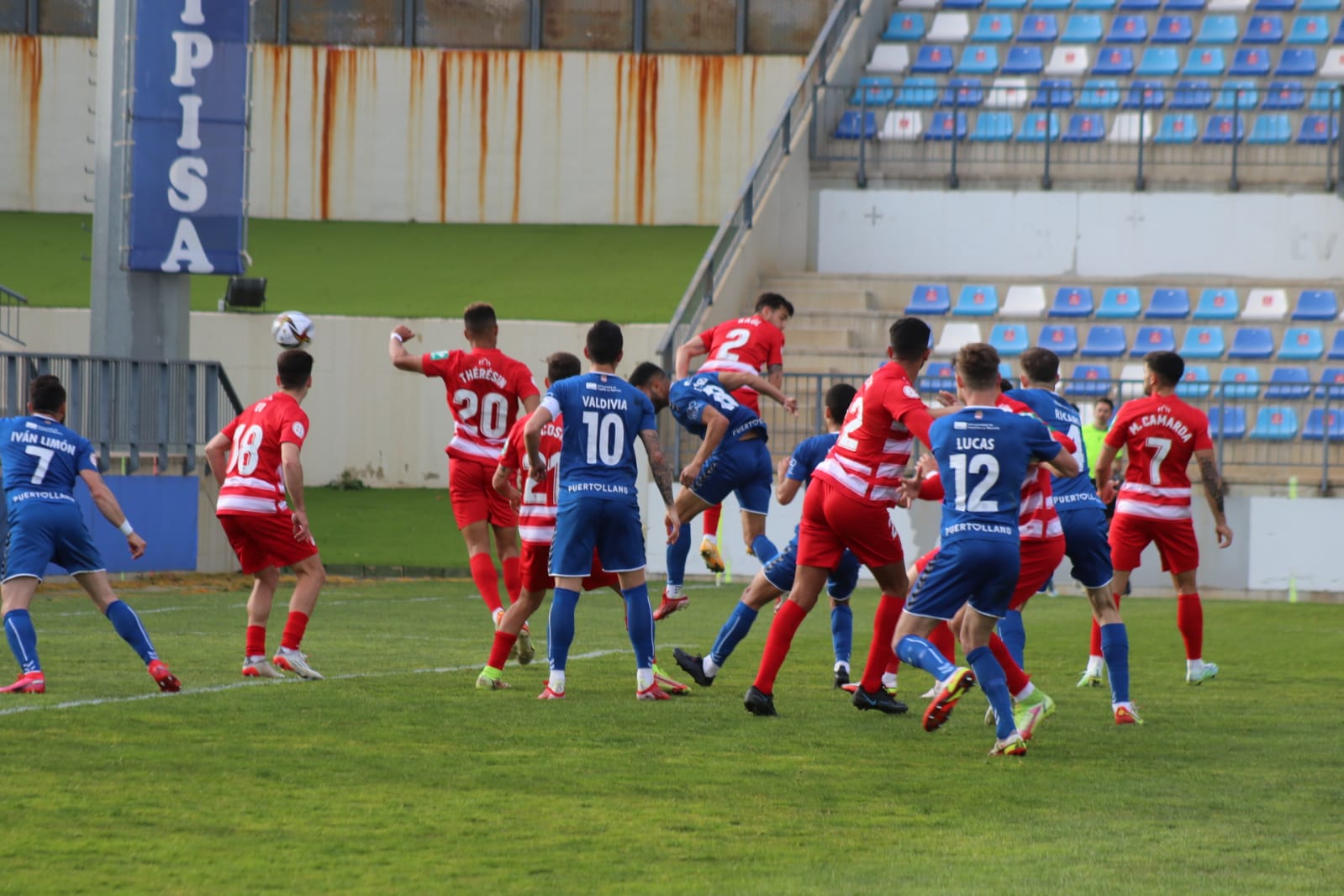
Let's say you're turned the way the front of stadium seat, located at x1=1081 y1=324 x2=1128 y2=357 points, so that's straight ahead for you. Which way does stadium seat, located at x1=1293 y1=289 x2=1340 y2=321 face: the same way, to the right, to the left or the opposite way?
the same way

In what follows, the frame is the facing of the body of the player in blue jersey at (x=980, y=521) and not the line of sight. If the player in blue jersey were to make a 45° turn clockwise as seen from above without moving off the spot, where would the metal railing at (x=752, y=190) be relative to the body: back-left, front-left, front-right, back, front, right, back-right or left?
front-left

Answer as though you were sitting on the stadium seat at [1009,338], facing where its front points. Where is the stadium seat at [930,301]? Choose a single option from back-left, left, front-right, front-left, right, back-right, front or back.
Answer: back-right

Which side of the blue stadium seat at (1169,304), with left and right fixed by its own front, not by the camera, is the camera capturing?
front

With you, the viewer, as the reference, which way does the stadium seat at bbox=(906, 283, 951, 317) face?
facing the viewer

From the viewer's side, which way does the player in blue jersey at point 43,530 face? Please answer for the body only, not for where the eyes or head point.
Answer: away from the camera

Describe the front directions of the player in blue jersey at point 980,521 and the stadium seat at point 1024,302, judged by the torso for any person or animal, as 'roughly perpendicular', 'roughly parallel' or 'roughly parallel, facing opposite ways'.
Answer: roughly parallel, facing opposite ways

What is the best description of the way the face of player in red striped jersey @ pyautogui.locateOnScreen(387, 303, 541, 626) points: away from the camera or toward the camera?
away from the camera

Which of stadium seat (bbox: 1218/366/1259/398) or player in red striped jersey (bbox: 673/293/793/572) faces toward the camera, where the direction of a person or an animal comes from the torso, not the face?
the stadium seat

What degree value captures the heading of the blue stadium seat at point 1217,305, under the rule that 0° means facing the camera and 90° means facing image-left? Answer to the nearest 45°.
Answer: approximately 0°

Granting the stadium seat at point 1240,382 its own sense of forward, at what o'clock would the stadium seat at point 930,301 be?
the stadium seat at point 930,301 is roughly at 4 o'clock from the stadium seat at point 1240,382.

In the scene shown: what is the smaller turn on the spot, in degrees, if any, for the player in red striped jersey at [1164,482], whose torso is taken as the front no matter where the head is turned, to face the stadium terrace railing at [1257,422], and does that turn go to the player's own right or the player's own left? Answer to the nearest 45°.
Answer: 0° — they already face it

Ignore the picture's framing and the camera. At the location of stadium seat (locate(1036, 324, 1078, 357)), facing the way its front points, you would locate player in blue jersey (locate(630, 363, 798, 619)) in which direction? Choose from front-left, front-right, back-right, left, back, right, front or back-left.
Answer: front

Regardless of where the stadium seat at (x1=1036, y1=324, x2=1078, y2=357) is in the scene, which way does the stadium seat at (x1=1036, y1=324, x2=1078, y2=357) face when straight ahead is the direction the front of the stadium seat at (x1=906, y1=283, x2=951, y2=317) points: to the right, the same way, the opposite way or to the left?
the same way

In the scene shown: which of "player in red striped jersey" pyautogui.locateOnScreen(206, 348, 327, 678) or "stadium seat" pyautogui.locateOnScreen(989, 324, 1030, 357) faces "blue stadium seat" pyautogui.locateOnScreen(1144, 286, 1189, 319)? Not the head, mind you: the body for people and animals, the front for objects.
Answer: the player in red striped jersey

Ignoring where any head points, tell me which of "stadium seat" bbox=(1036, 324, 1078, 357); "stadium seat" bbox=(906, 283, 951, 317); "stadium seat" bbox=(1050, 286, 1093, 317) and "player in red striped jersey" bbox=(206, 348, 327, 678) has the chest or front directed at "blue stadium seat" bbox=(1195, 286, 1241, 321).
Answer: the player in red striped jersey

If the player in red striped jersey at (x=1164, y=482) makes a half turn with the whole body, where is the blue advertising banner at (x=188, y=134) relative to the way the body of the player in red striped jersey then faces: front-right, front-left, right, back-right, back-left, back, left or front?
back-right

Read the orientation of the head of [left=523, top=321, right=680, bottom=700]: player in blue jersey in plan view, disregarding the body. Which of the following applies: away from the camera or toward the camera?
away from the camera

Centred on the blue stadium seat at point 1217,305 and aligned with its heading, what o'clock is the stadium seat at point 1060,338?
The stadium seat is roughly at 2 o'clock from the blue stadium seat.

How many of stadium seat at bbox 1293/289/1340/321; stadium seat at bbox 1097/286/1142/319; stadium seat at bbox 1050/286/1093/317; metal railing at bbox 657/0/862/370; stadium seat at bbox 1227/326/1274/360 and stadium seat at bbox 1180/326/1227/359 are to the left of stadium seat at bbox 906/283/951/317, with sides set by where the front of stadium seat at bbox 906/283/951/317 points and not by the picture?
5

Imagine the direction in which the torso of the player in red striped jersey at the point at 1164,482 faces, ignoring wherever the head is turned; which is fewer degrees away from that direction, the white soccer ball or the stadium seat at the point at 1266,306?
the stadium seat

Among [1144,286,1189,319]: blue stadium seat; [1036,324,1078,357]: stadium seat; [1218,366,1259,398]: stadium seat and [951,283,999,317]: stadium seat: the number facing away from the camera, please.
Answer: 0

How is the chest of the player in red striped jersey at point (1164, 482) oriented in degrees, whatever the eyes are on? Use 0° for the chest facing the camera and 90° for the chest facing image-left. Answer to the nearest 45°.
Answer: approximately 180°
